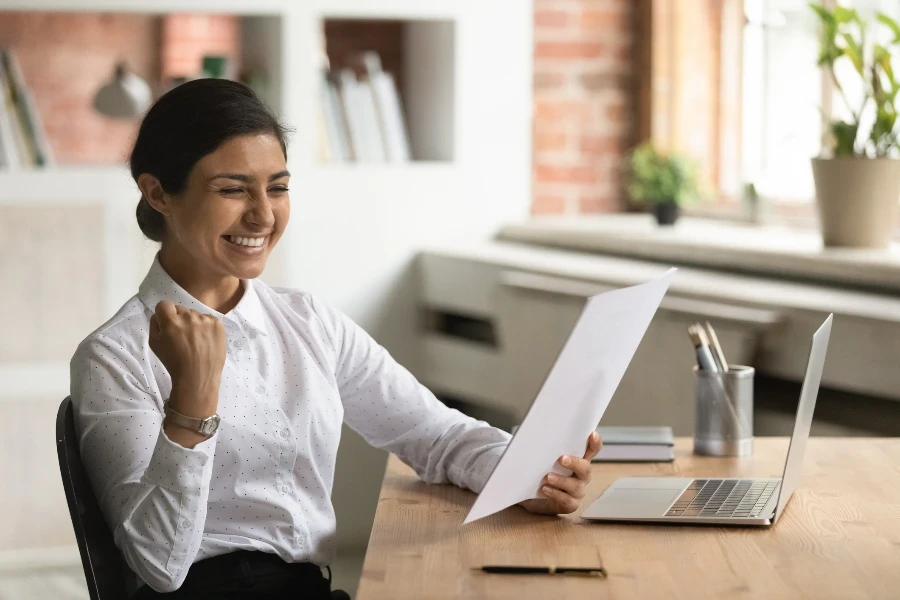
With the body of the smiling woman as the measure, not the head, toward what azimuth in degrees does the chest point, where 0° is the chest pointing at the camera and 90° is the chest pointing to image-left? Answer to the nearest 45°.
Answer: approximately 315°

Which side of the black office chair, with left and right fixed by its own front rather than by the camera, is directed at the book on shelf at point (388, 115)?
left

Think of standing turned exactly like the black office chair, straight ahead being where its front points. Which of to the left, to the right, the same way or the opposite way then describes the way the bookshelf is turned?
to the right

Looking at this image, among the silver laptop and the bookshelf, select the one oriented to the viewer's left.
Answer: the silver laptop

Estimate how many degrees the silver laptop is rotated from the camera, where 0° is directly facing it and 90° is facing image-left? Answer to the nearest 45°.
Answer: approximately 90°

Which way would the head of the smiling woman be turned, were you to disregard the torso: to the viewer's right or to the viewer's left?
to the viewer's right

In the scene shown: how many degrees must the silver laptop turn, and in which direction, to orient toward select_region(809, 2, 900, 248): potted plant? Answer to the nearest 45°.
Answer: approximately 90° to its right

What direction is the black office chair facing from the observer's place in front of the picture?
facing to the right of the viewer
